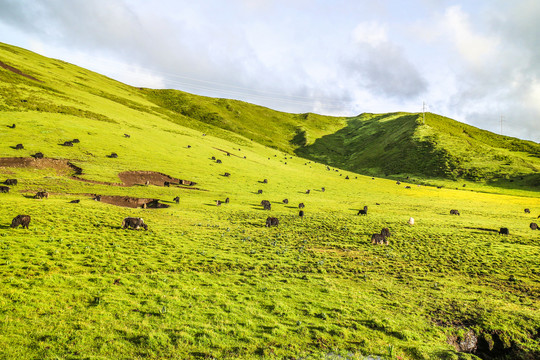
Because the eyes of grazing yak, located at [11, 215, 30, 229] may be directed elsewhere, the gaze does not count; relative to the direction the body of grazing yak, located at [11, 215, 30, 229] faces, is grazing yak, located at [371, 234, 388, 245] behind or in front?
behind

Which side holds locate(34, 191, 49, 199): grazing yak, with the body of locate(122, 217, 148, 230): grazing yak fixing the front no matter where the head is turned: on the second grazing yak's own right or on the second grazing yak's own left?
on the second grazing yak's own left

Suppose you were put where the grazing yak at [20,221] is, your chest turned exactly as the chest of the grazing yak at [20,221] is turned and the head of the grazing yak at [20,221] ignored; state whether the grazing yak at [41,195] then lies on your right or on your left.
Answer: on your right

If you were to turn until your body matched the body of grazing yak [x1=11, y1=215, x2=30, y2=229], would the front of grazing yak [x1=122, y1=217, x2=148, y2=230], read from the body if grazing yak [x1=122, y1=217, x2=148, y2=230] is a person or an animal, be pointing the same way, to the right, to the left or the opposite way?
the opposite way

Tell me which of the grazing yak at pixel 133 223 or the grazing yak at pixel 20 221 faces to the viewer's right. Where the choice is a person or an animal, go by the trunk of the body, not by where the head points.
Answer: the grazing yak at pixel 133 223

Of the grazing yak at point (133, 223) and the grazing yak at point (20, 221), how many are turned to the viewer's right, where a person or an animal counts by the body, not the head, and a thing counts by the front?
1

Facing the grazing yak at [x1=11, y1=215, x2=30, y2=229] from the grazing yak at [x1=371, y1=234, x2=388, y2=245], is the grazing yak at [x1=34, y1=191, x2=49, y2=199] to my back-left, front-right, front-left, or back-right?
front-right

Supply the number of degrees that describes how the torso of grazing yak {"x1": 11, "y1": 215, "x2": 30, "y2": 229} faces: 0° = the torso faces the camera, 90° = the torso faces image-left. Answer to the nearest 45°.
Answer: approximately 90°

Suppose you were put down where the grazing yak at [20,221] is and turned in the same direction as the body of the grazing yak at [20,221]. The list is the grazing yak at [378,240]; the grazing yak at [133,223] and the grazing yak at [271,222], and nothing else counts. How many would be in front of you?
0
